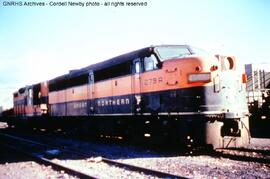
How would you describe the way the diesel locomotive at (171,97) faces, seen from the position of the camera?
facing the viewer and to the right of the viewer
